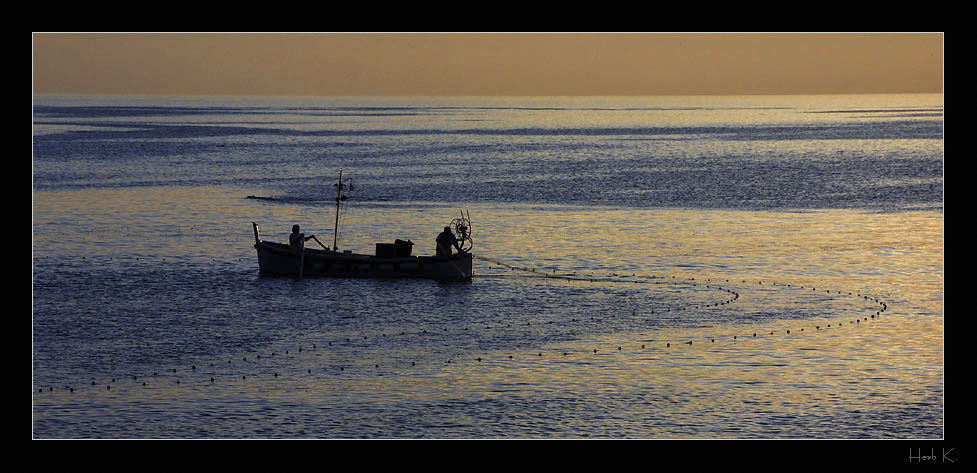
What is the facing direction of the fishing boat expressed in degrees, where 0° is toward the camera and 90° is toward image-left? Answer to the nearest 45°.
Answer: approximately 90°
